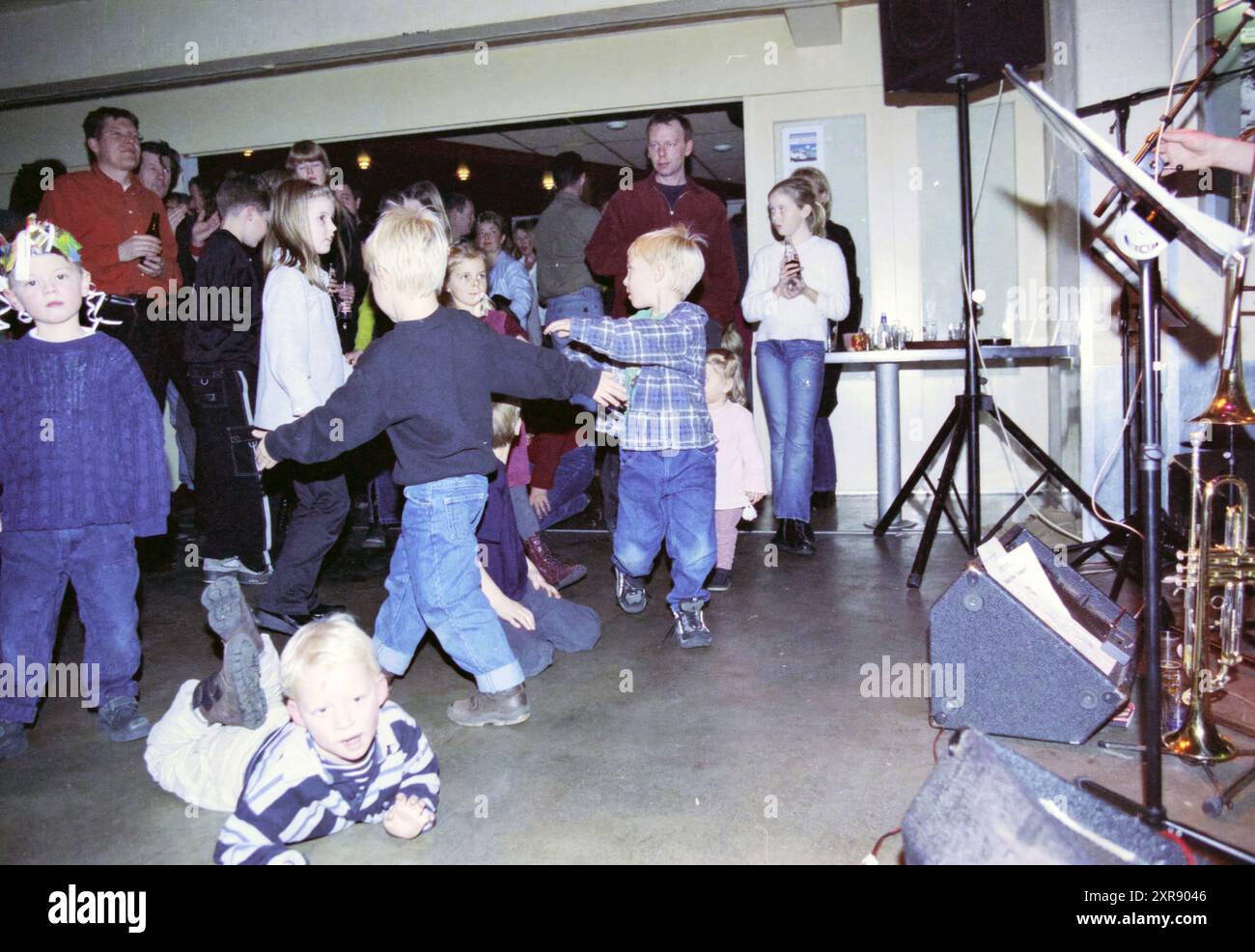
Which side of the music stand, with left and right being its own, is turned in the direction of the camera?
right

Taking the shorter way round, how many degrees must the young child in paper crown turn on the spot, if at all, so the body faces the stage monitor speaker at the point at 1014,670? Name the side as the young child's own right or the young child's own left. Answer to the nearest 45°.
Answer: approximately 45° to the young child's own left

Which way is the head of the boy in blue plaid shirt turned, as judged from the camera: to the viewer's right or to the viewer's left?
to the viewer's left

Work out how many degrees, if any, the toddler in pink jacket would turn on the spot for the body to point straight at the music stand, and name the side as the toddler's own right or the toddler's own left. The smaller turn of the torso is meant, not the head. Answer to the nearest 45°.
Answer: approximately 45° to the toddler's own left

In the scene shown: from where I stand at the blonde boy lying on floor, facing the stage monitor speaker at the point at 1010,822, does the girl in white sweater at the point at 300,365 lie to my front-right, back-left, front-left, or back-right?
back-left
